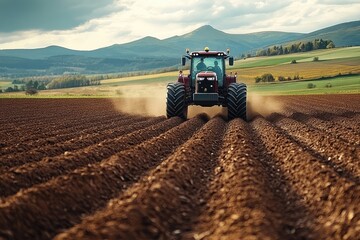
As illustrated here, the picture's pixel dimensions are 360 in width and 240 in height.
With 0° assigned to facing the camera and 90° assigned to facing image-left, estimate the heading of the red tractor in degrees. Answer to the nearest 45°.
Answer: approximately 0°
